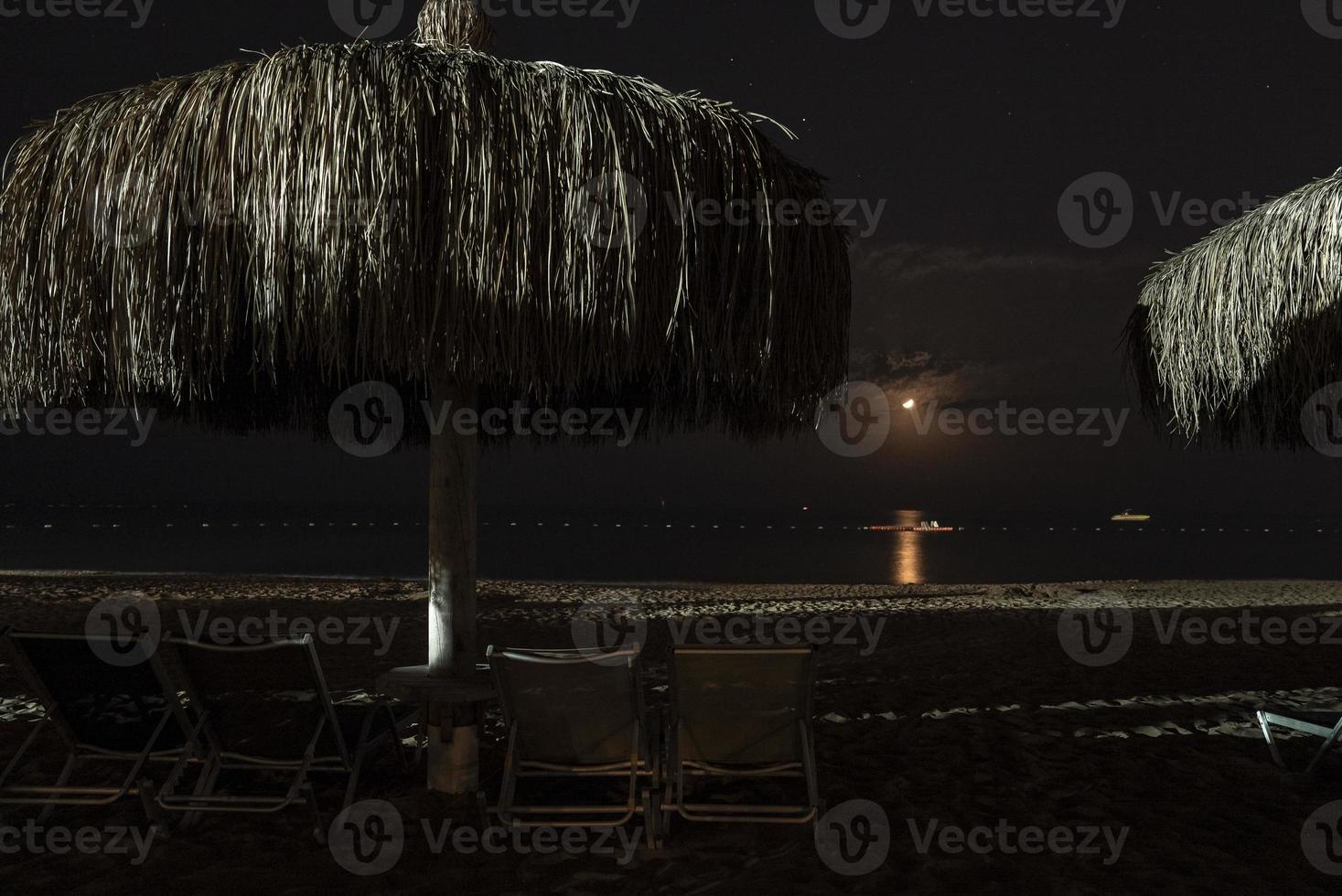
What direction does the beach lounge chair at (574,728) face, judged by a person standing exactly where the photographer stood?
facing away from the viewer

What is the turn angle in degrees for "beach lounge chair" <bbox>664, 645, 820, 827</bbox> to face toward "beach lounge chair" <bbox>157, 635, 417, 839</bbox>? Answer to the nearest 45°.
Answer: approximately 90° to its left

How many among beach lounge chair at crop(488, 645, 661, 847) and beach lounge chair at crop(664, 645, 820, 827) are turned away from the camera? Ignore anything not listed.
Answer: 2

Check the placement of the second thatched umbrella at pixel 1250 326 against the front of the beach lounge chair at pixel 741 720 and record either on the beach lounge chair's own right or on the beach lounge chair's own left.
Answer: on the beach lounge chair's own right

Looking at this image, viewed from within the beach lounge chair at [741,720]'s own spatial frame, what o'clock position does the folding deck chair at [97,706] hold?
The folding deck chair is roughly at 9 o'clock from the beach lounge chair.

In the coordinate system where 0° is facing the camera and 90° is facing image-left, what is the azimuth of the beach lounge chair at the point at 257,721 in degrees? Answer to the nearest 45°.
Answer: approximately 225°

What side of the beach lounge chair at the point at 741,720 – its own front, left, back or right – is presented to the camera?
back

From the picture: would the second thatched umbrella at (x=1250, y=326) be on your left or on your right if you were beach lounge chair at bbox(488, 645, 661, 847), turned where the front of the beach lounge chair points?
on your right
